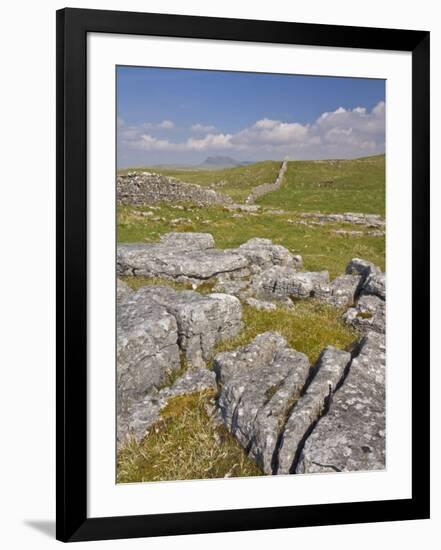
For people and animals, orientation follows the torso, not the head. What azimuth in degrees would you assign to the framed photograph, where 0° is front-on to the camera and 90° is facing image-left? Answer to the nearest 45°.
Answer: approximately 315°
